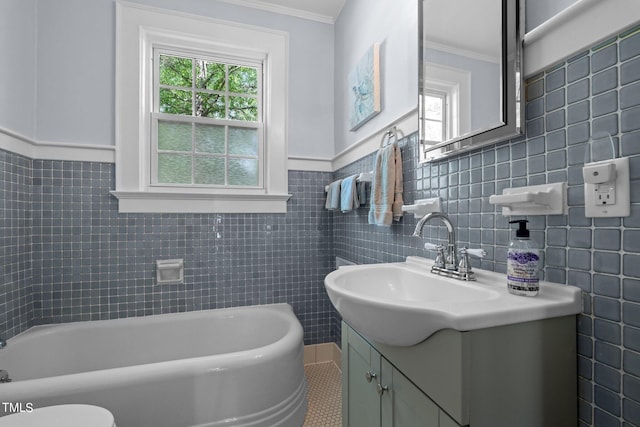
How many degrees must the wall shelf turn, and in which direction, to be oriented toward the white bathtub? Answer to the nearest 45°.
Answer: approximately 45° to its right

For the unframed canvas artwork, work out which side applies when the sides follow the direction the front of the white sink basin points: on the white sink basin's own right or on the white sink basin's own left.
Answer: on the white sink basin's own right

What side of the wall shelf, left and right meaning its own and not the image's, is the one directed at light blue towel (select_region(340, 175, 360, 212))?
right

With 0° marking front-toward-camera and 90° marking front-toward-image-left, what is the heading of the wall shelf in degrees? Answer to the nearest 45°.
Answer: approximately 45°

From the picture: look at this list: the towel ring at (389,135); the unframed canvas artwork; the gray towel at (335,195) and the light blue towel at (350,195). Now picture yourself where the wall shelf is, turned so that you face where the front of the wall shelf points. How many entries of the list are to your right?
4
